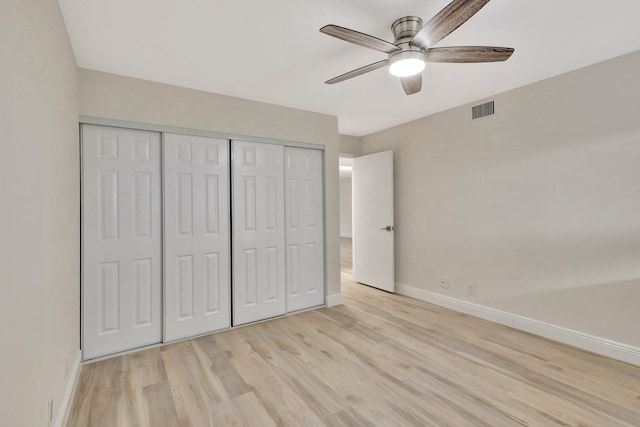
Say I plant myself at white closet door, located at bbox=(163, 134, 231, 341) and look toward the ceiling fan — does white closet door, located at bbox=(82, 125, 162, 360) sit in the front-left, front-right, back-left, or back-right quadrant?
back-right

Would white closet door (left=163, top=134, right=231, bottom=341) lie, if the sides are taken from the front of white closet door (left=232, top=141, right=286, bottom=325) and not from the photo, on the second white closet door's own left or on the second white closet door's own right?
on the second white closet door's own right

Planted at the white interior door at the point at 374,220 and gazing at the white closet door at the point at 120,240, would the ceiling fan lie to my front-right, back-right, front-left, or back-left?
front-left

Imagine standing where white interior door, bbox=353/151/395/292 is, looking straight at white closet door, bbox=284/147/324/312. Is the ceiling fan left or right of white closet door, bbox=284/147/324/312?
left

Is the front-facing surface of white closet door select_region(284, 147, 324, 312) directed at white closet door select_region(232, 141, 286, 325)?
no

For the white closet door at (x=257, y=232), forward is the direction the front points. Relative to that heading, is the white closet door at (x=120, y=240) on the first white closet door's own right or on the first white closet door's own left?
on the first white closet door's own right

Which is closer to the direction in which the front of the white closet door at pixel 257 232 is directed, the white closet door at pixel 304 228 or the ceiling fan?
the ceiling fan

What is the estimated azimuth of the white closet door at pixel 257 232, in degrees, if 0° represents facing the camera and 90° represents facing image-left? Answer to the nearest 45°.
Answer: approximately 315°

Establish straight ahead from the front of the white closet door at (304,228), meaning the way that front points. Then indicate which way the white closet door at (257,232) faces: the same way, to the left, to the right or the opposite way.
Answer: the same way

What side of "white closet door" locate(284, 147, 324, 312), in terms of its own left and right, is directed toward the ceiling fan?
front

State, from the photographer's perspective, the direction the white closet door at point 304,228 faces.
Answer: facing the viewer and to the right of the viewer

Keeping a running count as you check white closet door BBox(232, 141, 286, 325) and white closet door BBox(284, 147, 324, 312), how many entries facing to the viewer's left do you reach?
0

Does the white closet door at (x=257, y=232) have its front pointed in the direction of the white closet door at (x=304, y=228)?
no

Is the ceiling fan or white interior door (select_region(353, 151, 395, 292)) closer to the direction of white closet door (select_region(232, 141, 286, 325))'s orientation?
the ceiling fan

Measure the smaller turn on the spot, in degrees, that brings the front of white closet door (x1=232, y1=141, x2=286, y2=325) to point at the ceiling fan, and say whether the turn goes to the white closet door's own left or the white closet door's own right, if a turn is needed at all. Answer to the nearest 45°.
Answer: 0° — it already faces it

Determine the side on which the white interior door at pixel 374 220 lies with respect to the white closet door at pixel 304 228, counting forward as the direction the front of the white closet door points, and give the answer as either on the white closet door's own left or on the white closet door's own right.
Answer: on the white closet door's own left
